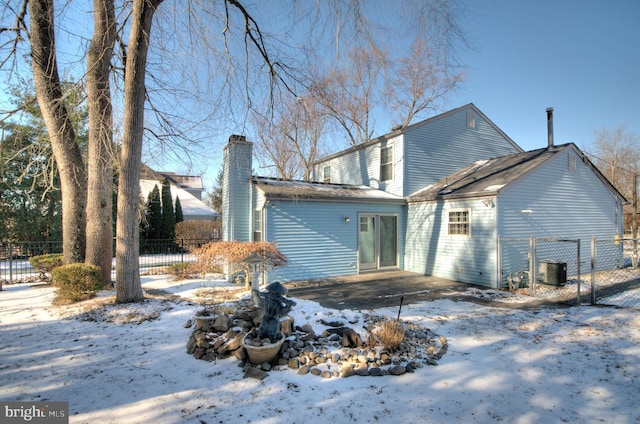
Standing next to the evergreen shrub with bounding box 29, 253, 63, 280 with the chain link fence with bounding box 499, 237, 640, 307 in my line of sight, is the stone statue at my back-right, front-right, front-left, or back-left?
front-right

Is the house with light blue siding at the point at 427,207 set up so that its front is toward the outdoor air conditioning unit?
no

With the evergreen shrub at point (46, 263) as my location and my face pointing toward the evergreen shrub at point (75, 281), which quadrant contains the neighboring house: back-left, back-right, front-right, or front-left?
back-left

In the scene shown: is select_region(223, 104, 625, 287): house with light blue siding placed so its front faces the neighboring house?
no
